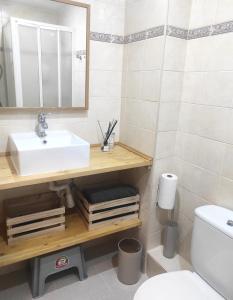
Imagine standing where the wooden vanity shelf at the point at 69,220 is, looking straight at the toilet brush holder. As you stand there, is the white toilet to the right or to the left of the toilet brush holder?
right

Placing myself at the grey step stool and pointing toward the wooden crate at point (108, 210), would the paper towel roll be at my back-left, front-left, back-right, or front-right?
front-right

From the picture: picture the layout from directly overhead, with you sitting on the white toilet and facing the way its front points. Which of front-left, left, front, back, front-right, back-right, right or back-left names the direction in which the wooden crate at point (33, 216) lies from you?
front-right

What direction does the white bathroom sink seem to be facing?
toward the camera

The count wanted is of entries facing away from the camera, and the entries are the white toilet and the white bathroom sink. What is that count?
0

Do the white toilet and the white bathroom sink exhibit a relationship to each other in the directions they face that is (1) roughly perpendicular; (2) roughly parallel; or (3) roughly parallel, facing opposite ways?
roughly perpendicular

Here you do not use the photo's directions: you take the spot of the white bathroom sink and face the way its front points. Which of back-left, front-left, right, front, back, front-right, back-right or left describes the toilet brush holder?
left

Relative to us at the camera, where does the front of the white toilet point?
facing the viewer and to the left of the viewer

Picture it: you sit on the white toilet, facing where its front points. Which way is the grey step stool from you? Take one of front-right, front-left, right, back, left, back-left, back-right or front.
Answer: front-right
